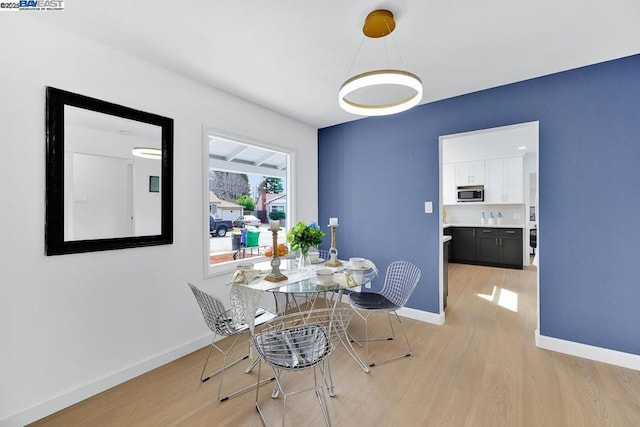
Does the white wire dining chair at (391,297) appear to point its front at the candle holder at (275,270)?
yes

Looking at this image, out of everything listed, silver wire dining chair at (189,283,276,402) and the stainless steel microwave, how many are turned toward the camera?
1

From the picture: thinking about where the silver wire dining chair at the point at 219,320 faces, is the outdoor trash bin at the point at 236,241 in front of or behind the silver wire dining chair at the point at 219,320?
in front

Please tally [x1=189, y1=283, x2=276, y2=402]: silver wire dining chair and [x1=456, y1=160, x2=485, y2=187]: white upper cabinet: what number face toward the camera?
1

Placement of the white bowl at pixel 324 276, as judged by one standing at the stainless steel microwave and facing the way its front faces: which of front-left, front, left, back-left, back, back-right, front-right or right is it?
front

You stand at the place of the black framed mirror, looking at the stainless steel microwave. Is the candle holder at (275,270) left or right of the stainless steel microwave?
right

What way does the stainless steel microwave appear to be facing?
toward the camera

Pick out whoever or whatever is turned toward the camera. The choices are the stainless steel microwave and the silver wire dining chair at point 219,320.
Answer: the stainless steel microwave

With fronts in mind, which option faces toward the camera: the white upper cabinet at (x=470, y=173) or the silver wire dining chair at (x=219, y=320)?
the white upper cabinet

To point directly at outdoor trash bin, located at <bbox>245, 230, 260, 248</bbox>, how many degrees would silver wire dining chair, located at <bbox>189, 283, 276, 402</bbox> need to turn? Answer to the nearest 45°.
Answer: approximately 45° to its left

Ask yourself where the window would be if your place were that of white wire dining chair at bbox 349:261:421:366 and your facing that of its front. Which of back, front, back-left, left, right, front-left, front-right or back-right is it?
front-right

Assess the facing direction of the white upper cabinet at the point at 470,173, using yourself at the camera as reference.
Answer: facing the viewer

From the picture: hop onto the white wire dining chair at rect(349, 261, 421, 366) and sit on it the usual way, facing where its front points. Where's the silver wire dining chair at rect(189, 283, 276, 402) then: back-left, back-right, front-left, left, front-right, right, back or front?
front

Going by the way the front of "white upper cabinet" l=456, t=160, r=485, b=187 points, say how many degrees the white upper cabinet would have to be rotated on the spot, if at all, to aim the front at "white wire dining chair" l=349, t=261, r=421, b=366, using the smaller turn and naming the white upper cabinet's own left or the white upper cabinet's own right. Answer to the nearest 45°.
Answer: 0° — it already faces it

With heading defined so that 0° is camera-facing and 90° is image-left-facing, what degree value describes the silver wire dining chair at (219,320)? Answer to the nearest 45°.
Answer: approximately 225°
